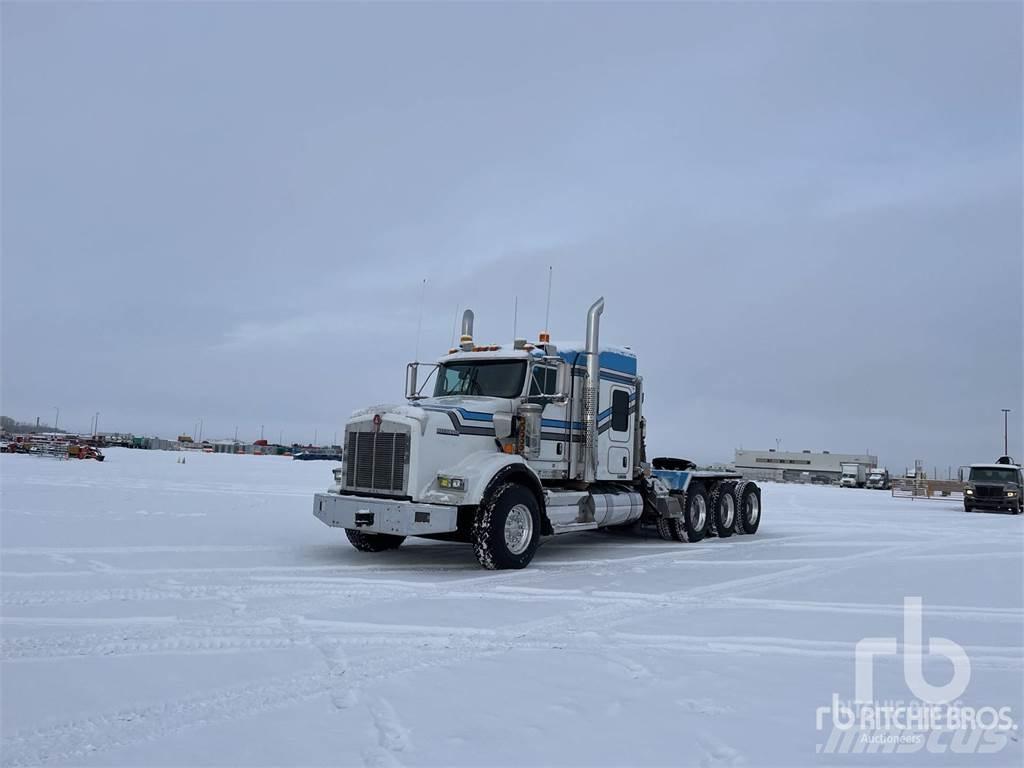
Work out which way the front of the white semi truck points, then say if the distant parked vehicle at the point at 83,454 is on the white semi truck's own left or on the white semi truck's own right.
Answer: on the white semi truck's own right

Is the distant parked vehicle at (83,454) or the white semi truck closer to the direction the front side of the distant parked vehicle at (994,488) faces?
the white semi truck

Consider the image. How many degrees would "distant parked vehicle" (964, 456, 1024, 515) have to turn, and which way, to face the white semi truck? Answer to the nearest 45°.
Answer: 0° — it already faces it

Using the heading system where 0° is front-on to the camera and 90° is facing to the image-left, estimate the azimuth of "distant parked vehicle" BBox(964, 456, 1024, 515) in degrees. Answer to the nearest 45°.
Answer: approximately 0°

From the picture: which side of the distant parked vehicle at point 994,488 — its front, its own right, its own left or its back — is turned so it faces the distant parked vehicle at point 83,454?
right

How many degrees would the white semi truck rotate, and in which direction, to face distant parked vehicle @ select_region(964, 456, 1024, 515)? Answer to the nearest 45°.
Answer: approximately 180°

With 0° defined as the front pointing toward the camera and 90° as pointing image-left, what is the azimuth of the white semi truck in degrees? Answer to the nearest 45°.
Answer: approximately 45°
